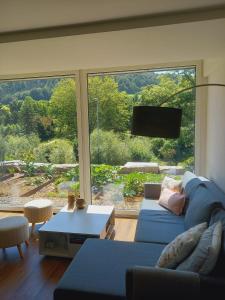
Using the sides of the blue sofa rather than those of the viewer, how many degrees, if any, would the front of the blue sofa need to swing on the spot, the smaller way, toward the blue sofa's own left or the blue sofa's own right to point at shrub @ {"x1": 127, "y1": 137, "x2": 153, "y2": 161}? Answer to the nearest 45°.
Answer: approximately 90° to the blue sofa's own right

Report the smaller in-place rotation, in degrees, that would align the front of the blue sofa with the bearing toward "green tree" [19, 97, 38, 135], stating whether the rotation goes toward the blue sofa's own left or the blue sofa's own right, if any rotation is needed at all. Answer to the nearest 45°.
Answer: approximately 45° to the blue sofa's own right

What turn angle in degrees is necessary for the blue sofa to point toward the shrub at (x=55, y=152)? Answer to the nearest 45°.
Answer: approximately 45° to its right

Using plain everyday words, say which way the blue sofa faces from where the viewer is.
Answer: facing to the left of the viewer

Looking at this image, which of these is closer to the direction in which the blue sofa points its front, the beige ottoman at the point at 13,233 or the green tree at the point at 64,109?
the beige ottoman

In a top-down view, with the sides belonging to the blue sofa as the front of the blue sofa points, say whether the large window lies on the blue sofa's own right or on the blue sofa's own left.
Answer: on the blue sofa's own right

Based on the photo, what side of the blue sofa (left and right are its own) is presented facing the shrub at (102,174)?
right

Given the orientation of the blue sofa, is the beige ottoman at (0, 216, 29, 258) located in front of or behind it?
in front

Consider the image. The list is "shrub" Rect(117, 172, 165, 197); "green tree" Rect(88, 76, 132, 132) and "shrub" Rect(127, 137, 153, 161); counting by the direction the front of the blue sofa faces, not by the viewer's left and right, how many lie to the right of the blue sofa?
3

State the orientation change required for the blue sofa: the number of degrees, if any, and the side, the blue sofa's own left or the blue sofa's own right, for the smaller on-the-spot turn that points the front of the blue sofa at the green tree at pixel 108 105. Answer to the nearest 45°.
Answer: approximately 90° to the blue sofa's own right

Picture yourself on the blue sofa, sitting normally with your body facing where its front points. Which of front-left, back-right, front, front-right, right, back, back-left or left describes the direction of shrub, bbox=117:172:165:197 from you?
right
